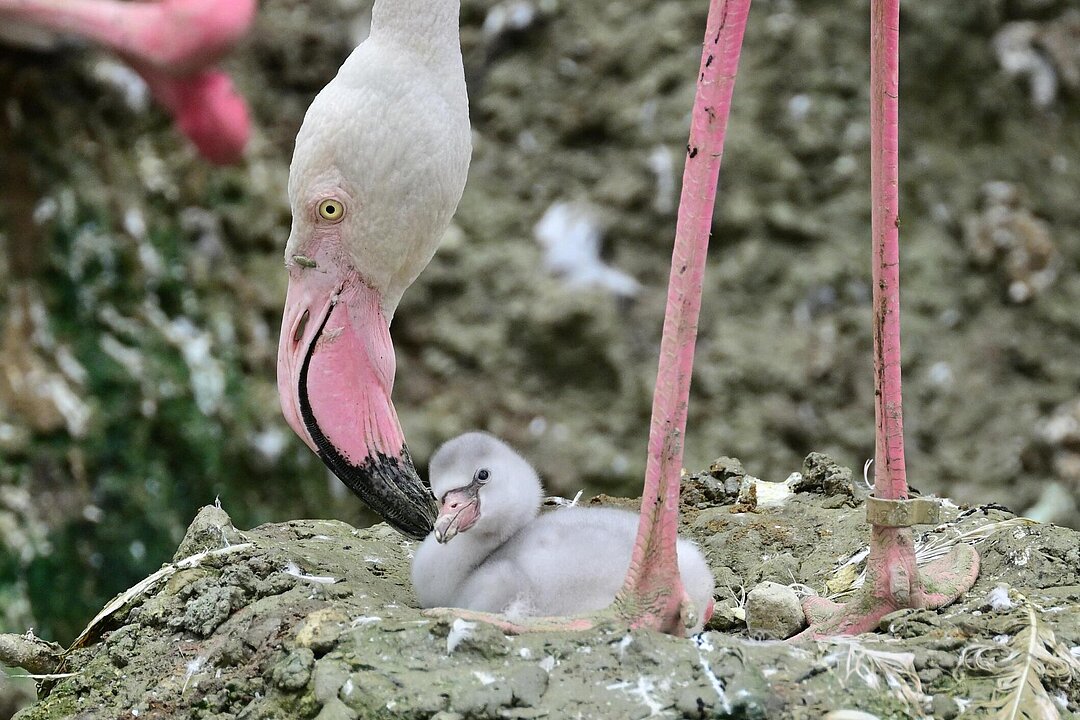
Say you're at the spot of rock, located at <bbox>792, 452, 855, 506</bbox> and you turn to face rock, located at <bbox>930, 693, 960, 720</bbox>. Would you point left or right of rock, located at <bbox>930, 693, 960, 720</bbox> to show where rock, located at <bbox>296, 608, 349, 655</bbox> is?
right

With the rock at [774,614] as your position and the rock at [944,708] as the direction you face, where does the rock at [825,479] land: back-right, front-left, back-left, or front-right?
back-left

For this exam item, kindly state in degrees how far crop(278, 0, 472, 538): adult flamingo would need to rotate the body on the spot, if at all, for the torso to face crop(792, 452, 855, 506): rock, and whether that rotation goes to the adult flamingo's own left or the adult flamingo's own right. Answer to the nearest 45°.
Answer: approximately 135° to the adult flamingo's own right

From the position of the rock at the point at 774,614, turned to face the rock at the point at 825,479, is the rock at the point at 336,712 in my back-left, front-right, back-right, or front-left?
back-left

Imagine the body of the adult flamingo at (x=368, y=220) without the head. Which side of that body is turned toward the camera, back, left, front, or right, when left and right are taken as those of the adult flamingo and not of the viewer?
left
